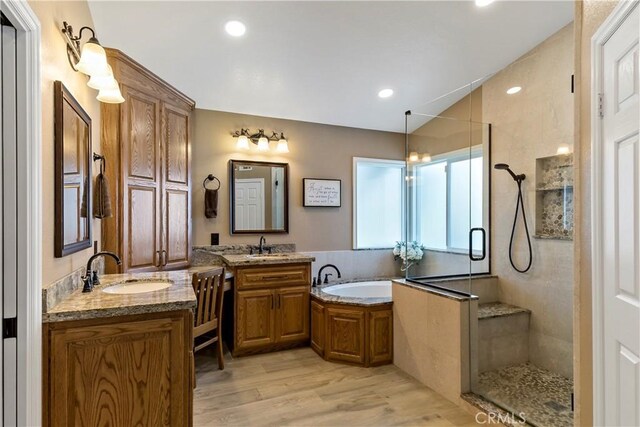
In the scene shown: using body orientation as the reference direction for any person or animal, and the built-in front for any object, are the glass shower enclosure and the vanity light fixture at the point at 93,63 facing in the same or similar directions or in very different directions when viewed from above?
very different directions

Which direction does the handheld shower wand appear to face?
to the viewer's left

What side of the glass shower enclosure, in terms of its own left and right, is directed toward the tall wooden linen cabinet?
front

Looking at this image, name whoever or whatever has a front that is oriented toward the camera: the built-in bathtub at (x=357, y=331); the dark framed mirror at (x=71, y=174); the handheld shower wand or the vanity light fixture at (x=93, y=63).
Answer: the built-in bathtub

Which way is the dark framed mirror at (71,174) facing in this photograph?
to the viewer's right

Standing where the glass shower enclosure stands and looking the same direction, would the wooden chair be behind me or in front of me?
in front

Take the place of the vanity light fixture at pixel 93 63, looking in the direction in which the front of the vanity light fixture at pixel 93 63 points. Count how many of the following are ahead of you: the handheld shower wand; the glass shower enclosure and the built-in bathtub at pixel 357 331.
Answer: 3

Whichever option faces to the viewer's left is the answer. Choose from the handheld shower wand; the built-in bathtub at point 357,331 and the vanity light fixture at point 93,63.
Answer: the handheld shower wand

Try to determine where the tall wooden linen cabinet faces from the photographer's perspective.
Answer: facing the viewer and to the right of the viewer

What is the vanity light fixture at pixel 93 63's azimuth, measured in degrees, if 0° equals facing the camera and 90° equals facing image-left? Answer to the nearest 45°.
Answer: approximately 270°

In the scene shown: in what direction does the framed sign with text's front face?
toward the camera

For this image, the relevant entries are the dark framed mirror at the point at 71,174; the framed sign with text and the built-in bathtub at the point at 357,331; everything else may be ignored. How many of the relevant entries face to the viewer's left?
0

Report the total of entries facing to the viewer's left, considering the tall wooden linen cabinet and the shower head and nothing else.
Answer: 1

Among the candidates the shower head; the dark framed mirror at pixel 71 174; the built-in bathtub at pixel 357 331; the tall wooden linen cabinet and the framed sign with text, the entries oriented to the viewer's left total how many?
1
